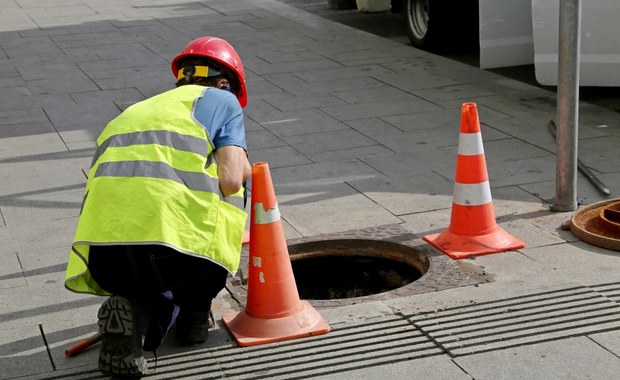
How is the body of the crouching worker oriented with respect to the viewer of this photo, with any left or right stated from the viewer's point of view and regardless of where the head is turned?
facing away from the viewer and to the right of the viewer

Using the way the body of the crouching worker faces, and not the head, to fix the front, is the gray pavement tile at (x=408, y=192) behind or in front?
in front

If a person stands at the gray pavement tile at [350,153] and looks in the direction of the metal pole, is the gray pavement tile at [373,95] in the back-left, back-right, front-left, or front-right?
back-left

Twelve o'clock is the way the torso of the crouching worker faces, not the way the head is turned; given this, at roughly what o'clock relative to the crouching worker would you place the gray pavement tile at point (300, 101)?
The gray pavement tile is roughly at 11 o'clock from the crouching worker.

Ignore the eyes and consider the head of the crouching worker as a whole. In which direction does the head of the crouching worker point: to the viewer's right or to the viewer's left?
to the viewer's right

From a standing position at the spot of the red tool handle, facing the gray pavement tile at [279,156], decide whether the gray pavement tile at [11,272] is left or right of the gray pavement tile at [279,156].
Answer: left

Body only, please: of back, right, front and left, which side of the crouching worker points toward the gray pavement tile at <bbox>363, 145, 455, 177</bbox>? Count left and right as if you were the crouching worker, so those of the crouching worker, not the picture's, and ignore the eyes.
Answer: front

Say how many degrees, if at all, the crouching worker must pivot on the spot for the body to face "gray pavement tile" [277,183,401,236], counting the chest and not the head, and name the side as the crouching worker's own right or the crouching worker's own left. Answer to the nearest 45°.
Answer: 0° — they already face it

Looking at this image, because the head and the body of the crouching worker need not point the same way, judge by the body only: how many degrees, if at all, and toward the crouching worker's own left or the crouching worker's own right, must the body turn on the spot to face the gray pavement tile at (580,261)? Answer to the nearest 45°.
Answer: approximately 45° to the crouching worker's own right

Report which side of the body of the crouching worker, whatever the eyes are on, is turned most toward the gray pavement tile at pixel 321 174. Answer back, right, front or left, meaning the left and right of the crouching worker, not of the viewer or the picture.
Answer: front

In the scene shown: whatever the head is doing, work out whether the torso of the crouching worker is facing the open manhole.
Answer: yes
